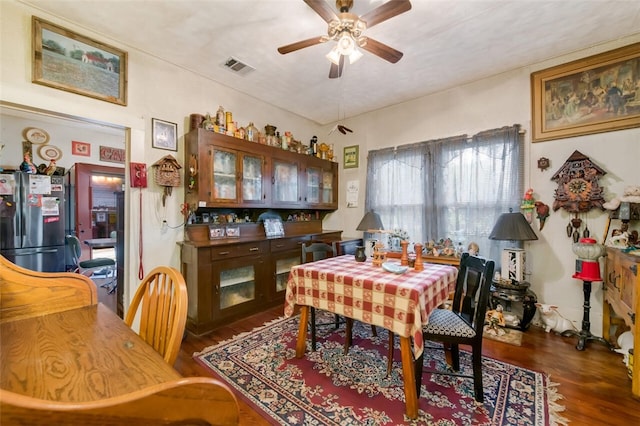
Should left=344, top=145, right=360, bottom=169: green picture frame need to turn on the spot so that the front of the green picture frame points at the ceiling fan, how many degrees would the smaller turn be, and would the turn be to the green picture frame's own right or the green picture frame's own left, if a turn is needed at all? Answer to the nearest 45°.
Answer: approximately 45° to the green picture frame's own left

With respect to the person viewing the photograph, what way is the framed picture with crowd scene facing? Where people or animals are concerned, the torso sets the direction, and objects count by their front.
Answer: facing the viewer and to the left of the viewer

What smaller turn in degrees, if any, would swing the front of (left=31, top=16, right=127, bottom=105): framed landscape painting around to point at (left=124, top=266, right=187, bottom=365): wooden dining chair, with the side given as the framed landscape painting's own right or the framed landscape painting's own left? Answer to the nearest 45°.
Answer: approximately 45° to the framed landscape painting's own right

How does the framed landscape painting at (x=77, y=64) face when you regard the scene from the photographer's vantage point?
facing the viewer and to the right of the viewer

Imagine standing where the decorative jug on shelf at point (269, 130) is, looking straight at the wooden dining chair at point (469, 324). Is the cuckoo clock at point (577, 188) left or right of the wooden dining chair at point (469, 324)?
left

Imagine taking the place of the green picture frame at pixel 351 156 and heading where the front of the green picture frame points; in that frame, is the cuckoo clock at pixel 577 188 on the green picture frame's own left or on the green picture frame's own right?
on the green picture frame's own left

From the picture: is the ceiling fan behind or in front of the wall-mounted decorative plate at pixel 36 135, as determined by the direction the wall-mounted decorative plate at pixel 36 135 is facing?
in front

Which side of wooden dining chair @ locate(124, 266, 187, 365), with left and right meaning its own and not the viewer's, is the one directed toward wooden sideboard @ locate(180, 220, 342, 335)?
back

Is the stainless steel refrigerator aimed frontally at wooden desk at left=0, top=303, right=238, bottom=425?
yes

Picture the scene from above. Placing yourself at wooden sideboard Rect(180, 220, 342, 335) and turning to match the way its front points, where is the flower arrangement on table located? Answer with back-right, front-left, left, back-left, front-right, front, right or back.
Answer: front-left

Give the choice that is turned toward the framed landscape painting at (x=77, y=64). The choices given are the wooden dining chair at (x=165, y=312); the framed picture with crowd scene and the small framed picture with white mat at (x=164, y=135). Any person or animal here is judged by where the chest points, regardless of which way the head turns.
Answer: the framed picture with crowd scene

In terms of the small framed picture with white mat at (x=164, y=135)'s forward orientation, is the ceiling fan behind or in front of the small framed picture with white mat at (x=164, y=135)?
in front

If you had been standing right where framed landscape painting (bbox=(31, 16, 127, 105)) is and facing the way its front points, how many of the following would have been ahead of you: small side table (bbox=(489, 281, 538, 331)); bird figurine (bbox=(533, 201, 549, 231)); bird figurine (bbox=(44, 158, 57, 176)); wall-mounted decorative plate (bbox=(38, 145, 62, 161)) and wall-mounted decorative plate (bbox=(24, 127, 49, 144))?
2

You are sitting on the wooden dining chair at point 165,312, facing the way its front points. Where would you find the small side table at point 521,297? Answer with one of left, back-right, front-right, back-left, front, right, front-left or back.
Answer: back-left

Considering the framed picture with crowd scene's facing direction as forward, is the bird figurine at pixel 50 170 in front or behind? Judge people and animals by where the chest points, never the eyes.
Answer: in front

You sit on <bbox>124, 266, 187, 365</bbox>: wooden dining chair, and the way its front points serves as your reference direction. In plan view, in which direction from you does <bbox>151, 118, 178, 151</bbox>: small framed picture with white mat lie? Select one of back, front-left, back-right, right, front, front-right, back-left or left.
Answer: back-right
